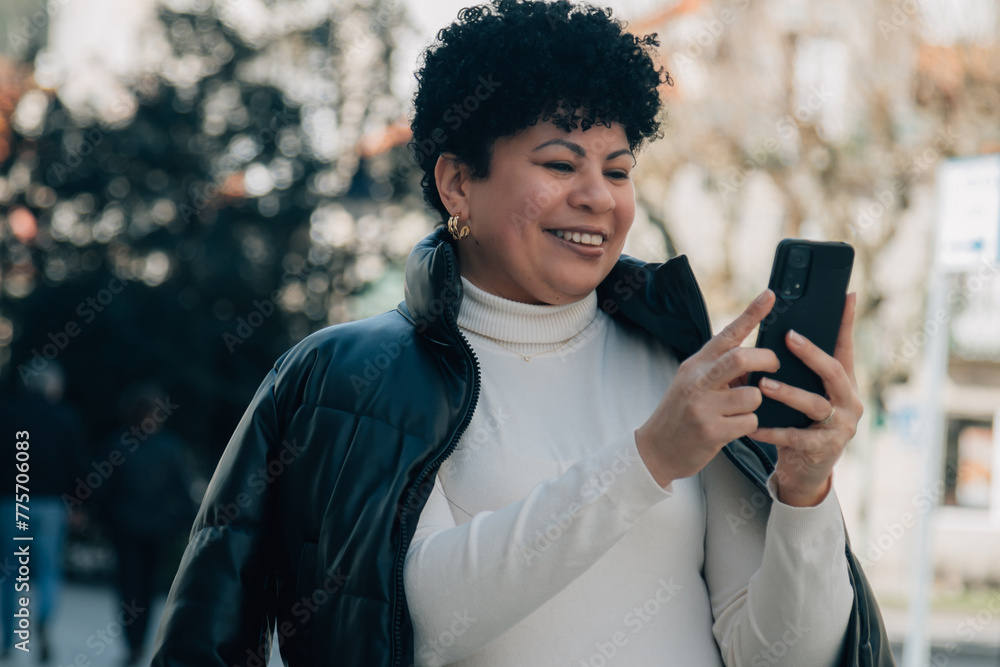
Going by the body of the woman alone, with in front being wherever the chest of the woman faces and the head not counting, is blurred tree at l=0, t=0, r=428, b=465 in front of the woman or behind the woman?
behind

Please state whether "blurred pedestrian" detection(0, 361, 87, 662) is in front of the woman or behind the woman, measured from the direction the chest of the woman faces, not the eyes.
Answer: behind

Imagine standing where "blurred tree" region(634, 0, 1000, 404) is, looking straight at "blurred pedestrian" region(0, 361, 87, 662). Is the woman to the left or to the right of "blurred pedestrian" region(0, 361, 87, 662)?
left

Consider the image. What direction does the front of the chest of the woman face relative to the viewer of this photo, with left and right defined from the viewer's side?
facing the viewer and to the right of the viewer

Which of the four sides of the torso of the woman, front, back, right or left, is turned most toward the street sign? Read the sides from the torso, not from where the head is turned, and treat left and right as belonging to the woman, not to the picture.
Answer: left

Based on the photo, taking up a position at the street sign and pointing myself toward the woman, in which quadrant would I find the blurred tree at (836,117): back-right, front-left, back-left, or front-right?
back-right

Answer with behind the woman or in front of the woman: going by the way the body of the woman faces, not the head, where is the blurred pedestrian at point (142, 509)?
behind
